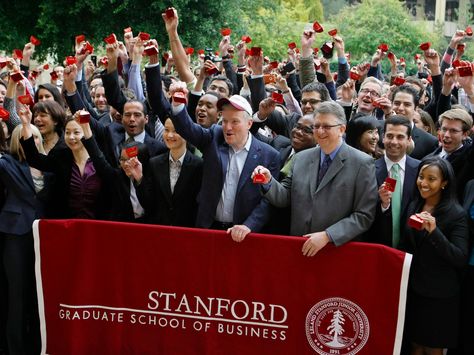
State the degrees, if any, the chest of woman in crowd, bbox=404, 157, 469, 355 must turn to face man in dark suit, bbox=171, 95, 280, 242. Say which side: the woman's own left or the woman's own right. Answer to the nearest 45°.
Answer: approximately 45° to the woman's own right

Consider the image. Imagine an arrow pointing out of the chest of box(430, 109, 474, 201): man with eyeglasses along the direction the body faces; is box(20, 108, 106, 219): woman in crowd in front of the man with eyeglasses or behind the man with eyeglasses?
in front

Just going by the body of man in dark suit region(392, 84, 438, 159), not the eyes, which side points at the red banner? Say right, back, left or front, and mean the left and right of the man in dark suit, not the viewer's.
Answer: front

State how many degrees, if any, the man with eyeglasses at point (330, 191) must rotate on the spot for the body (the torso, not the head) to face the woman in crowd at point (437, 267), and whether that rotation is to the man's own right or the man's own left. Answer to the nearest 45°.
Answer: approximately 135° to the man's own left

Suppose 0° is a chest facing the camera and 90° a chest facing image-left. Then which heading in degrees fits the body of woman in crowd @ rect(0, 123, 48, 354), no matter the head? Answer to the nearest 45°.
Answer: approximately 315°

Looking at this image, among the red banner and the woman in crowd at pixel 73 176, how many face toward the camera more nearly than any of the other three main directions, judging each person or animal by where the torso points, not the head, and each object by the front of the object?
2

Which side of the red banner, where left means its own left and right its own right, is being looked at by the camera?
front

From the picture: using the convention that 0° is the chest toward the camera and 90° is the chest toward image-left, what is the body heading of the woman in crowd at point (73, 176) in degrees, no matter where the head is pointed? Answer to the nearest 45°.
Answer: approximately 0°

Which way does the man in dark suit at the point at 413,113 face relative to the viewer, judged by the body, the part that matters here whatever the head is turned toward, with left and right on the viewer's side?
facing the viewer and to the left of the viewer

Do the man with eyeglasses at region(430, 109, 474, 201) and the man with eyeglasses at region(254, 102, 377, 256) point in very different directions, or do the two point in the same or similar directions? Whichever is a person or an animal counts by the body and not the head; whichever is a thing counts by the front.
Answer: same or similar directions
